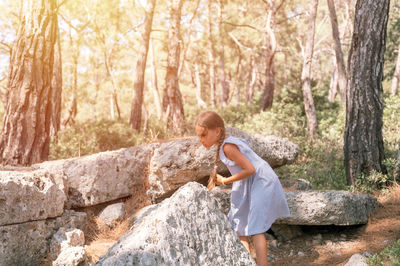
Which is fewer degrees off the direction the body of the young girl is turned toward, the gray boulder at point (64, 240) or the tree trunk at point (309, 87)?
the gray boulder

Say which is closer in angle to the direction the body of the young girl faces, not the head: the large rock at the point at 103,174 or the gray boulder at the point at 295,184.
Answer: the large rock

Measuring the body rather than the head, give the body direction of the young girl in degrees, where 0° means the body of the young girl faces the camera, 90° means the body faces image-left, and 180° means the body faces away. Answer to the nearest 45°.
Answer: approximately 90°

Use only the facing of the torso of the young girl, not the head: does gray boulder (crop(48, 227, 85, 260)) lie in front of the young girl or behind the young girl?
in front

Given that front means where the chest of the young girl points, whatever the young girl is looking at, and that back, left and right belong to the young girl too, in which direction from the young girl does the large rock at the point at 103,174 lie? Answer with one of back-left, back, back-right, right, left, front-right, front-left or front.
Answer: front-right

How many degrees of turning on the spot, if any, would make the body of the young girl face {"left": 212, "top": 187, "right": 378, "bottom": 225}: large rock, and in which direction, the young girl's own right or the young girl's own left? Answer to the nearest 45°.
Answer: approximately 135° to the young girl's own right

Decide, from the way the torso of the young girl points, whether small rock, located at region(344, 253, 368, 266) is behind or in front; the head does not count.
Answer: behind

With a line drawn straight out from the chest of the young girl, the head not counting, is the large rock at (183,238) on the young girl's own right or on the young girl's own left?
on the young girl's own left

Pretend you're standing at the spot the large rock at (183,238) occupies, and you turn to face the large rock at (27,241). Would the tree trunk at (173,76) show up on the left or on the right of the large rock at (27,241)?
right

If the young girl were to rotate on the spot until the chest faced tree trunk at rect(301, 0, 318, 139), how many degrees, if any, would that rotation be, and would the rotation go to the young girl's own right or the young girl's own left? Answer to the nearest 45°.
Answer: approximately 90° to the young girl's own right

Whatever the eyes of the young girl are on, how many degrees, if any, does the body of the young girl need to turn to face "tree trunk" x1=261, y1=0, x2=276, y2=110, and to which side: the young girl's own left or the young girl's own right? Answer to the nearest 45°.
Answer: approximately 90° to the young girl's own right

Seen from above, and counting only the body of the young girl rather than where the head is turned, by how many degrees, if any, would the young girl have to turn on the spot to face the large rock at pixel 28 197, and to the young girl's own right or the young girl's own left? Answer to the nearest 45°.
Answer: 0° — they already face it

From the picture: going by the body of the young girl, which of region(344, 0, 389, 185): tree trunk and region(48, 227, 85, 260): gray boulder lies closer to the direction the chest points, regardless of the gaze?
the gray boulder

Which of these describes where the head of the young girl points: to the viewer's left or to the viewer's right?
to the viewer's left

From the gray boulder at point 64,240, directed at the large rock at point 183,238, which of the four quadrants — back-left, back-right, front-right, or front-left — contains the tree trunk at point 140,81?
back-left
